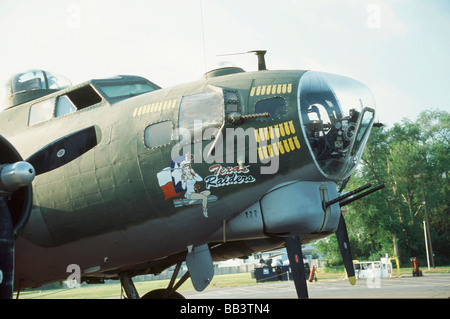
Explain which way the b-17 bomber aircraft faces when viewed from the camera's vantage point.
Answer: facing the viewer and to the right of the viewer
